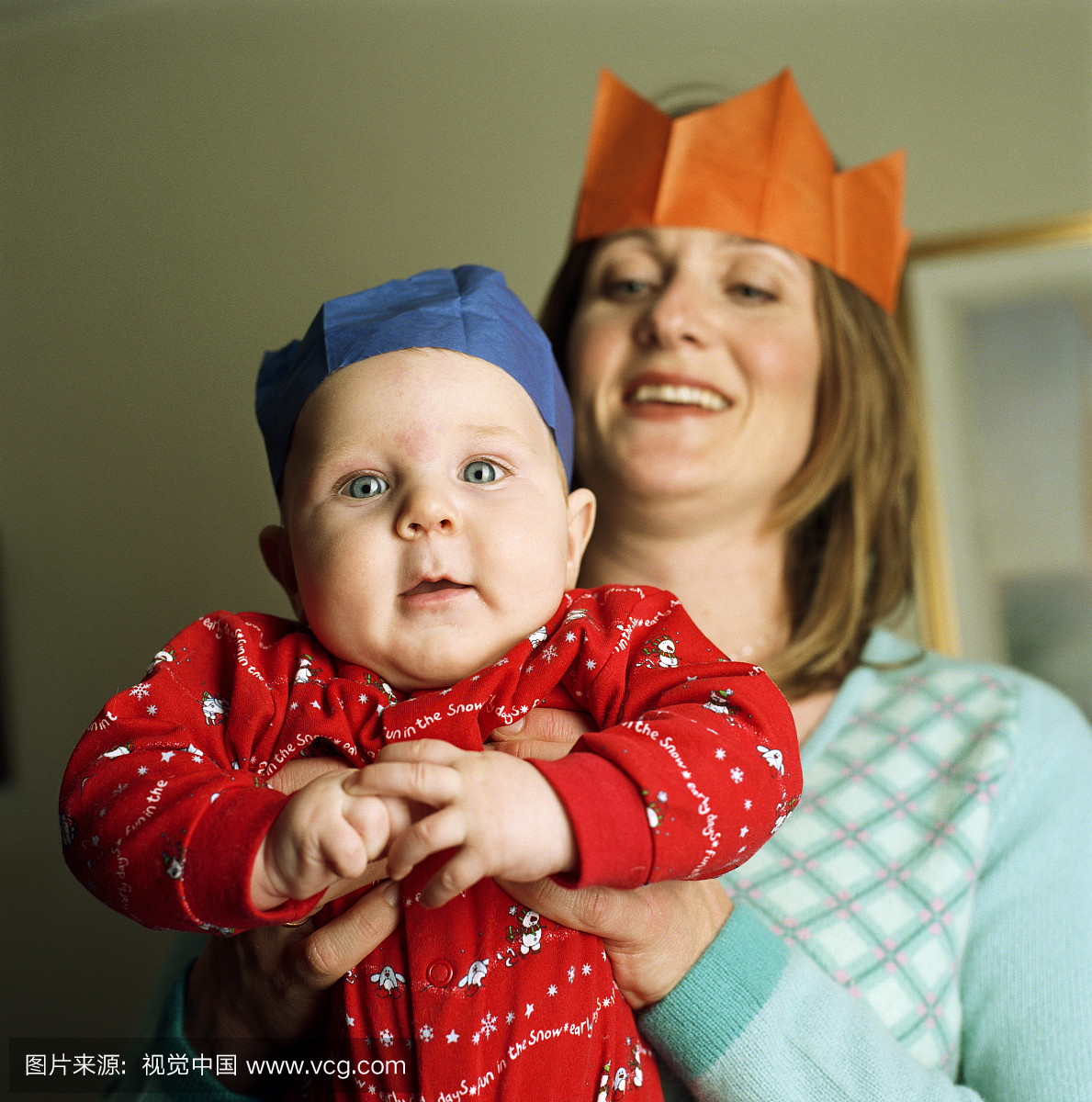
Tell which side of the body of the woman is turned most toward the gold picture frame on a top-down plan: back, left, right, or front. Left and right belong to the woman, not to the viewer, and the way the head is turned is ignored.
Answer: back

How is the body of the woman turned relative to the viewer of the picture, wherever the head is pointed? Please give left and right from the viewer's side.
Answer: facing the viewer and to the left of the viewer

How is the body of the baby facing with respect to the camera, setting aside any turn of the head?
toward the camera

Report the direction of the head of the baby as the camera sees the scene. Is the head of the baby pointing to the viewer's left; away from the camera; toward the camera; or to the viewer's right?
toward the camera

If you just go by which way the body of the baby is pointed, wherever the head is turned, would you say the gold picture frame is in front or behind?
behind
